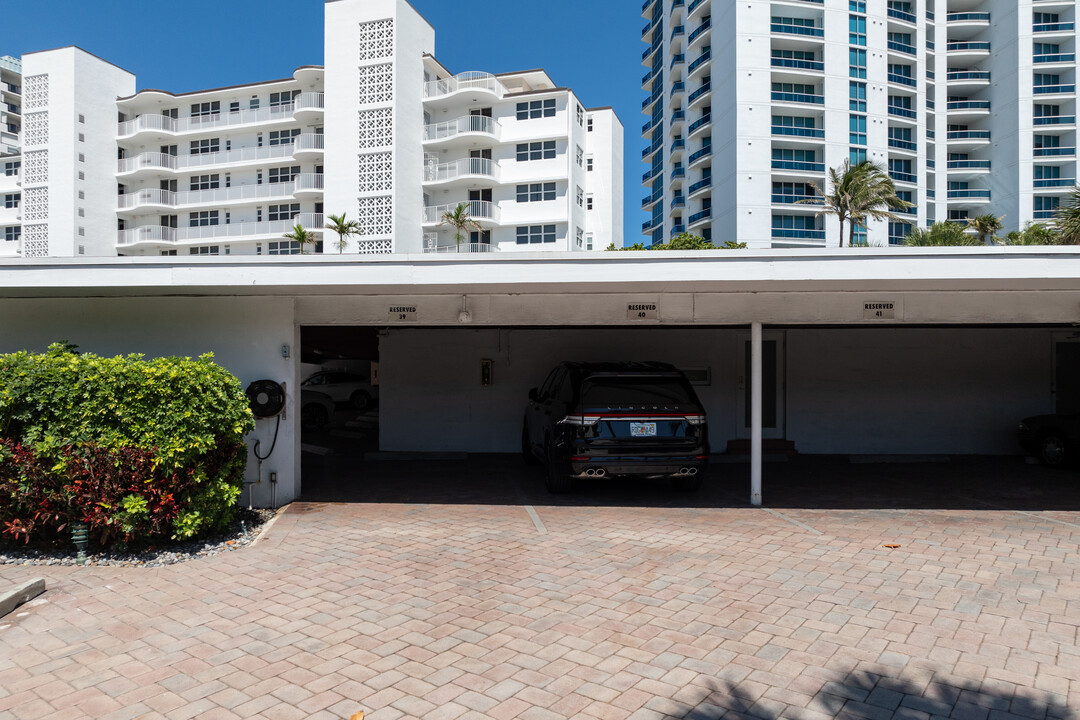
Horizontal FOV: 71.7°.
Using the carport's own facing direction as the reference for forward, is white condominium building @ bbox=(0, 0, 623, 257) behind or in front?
behind

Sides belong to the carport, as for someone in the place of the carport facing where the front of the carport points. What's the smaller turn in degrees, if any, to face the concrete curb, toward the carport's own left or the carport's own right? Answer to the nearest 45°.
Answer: approximately 45° to the carport's own right

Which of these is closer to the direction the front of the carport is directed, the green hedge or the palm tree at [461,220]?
the green hedge

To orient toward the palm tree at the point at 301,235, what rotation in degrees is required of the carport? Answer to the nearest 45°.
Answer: approximately 135° to its right

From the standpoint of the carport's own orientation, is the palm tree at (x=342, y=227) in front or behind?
behind

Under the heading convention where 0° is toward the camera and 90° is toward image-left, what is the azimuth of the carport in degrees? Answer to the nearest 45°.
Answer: approximately 0°

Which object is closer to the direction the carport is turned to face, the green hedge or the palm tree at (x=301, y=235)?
the green hedge

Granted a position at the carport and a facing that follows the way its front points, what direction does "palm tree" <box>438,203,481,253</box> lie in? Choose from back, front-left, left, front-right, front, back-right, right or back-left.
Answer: back

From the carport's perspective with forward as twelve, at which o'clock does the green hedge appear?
The green hedge is roughly at 2 o'clock from the carport.
